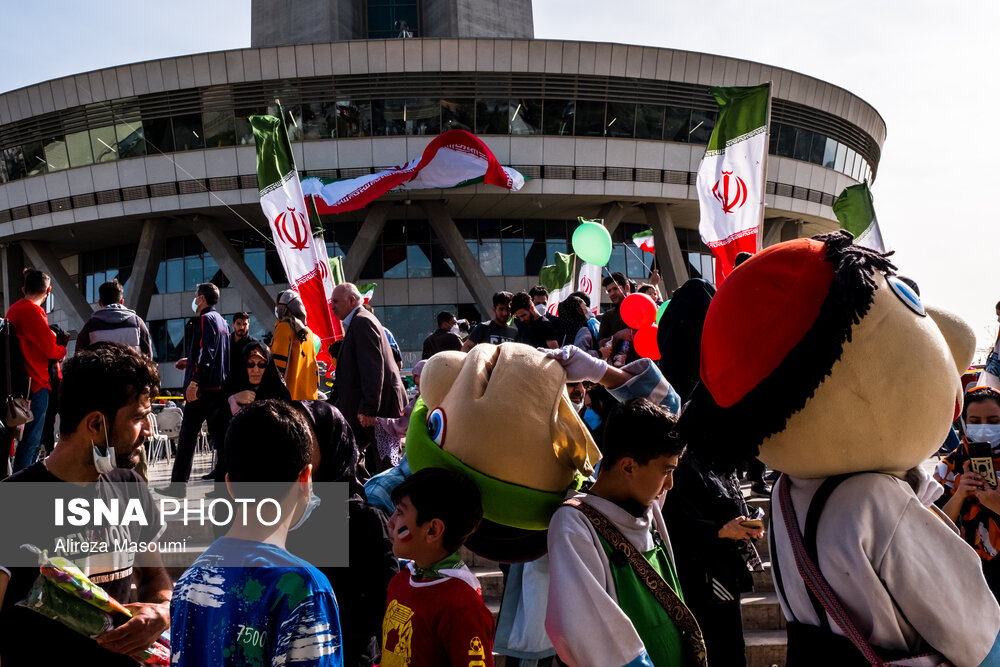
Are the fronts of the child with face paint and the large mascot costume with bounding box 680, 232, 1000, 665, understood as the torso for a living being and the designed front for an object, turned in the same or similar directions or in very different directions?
very different directions

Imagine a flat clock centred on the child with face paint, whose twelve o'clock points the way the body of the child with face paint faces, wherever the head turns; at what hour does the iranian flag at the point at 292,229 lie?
The iranian flag is roughly at 4 o'clock from the child with face paint.

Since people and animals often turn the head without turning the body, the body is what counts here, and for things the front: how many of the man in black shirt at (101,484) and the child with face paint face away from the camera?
0

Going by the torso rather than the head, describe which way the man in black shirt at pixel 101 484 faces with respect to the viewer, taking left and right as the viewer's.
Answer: facing the viewer and to the right of the viewer

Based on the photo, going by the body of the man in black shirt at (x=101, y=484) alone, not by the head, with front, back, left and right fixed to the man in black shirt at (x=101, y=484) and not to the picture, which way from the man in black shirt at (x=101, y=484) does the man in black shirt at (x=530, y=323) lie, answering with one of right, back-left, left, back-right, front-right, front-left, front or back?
left

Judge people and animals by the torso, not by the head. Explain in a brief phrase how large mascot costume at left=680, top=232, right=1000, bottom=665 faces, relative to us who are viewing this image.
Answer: facing away from the viewer and to the right of the viewer

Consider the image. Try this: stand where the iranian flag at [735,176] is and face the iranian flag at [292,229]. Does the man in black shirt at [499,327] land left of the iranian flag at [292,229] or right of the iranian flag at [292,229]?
left

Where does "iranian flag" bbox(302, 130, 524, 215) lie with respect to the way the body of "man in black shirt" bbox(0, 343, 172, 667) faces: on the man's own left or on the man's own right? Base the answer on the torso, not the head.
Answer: on the man's own left

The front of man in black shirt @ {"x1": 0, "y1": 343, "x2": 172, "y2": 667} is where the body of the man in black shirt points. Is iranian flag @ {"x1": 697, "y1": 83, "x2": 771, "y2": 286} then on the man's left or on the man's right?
on the man's left

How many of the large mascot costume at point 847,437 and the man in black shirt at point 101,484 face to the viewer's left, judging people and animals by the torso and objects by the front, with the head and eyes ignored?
0

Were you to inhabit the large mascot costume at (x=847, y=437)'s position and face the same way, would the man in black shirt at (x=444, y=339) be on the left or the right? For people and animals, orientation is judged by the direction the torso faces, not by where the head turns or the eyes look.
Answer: on its left

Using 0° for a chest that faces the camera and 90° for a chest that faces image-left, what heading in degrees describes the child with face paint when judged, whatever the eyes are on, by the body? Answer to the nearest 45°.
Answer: approximately 45°

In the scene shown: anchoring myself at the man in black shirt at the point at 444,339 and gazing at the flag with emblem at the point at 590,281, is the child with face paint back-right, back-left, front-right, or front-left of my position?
back-right
